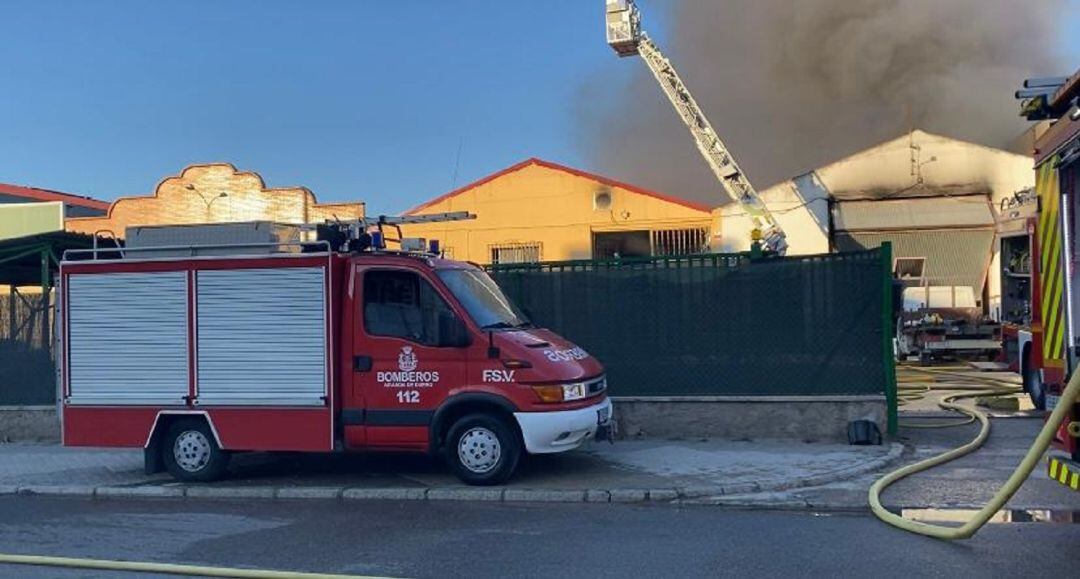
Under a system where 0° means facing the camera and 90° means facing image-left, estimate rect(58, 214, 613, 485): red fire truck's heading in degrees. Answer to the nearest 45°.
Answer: approximately 270°

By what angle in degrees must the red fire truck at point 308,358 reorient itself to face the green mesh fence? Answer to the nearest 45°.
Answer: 0° — it already faces it

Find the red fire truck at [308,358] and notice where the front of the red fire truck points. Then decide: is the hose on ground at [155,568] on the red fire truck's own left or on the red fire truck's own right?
on the red fire truck's own right

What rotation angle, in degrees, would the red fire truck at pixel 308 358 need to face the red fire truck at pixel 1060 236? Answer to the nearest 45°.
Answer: approximately 45° to its right

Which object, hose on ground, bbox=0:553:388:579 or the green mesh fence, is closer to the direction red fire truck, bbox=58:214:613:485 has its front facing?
the green mesh fence

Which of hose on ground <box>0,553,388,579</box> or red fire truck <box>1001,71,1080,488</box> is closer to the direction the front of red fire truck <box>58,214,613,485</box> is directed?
the red fire truck

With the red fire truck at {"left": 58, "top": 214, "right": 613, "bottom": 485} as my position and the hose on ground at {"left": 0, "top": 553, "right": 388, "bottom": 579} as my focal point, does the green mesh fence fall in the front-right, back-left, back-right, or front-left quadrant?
back-left

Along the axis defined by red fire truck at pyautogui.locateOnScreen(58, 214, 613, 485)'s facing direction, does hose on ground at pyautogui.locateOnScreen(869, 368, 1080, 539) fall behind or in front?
in front
